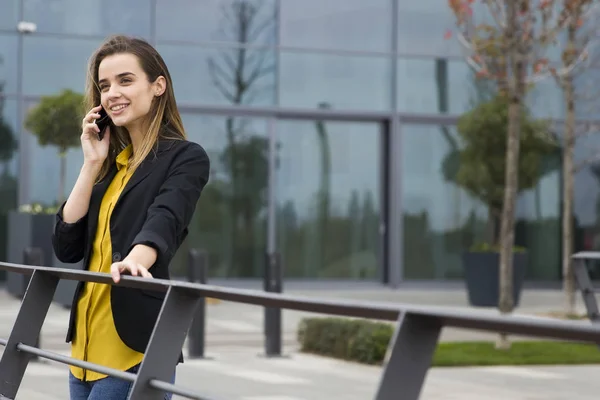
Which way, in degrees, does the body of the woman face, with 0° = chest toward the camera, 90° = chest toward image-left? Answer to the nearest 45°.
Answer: approximately 45°

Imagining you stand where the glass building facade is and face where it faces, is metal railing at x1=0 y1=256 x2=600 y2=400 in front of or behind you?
in front

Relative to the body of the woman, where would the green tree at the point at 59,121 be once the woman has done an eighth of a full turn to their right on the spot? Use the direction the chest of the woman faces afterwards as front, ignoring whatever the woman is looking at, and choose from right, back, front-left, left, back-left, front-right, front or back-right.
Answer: right

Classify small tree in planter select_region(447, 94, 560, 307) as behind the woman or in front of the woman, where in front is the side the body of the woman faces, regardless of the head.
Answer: behind

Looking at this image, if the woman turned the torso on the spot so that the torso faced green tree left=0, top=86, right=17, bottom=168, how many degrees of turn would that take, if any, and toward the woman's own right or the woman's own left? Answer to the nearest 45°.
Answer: approximately 135° to the woman's own right

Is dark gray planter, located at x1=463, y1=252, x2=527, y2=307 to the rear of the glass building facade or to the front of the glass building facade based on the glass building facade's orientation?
to the front

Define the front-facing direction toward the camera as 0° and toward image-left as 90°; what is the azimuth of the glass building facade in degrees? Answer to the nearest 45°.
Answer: approximately 0°

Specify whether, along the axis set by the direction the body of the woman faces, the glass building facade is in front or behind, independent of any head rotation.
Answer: behind

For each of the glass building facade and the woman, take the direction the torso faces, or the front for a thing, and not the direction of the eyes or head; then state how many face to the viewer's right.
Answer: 0
